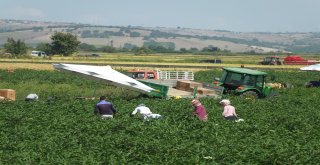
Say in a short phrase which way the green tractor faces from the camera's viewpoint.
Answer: facing away from the viewer and to the right of the viewer

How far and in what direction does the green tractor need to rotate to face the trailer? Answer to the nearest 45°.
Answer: approximately 180°

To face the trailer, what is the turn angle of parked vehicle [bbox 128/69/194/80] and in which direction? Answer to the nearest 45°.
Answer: approximately 90° to its left

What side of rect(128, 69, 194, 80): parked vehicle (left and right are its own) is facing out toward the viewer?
left

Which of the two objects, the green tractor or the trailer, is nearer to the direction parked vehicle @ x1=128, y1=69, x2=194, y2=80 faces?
the trailer

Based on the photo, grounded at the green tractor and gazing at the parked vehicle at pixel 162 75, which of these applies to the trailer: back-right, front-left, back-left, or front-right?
front-left

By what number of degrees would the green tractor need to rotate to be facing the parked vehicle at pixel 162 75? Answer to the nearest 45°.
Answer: approximately 90° to its left

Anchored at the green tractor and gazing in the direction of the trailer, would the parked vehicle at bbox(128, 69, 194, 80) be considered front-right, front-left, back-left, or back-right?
front-right

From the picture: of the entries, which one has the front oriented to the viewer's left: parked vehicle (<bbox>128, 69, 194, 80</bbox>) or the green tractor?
the parked vehicle

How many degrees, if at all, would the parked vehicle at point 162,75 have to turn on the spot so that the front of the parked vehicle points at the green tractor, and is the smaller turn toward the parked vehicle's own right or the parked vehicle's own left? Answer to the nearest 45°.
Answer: approximately 135° to the parked vehicle's own left
